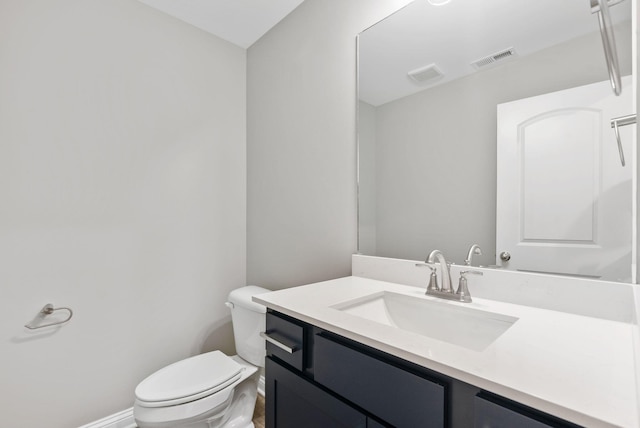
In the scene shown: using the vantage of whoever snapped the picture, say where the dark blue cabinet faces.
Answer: facing the viewer and to the left of the viewer

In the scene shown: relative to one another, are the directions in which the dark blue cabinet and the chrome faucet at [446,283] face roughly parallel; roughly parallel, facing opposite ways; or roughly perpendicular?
roughly parallel

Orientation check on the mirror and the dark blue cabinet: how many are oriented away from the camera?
0

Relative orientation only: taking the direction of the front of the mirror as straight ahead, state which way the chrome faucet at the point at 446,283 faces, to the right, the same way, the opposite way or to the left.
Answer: the same way

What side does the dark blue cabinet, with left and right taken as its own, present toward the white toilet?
right

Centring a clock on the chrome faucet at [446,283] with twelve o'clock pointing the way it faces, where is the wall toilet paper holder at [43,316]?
The wall toilet paper holder is roughly at 1 o'clock from the chrome faucet.

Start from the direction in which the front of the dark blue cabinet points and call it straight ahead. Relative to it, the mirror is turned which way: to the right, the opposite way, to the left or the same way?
the same way
